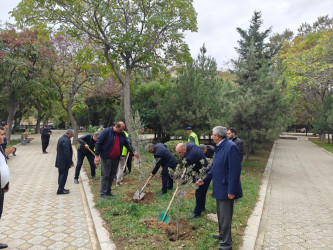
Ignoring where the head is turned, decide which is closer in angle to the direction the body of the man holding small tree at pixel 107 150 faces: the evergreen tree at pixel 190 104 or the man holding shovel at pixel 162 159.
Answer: the man holding shovel

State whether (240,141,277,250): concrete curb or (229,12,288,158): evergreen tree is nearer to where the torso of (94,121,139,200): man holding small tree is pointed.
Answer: the concrete curb

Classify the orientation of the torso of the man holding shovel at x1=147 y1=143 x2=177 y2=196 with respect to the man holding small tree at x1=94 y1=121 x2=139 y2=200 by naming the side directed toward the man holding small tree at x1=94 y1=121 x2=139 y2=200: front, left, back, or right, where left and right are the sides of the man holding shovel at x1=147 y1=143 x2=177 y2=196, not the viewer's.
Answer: front

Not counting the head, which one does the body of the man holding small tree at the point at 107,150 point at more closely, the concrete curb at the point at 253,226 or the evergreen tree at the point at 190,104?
the concrete curb

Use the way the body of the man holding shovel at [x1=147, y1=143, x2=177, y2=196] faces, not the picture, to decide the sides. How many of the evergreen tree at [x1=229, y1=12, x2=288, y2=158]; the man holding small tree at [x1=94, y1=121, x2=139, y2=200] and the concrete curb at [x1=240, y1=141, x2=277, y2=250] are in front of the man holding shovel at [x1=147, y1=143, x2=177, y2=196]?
1

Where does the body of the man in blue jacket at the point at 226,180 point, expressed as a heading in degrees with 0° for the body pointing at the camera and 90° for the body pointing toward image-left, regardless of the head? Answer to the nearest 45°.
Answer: approximately 90°

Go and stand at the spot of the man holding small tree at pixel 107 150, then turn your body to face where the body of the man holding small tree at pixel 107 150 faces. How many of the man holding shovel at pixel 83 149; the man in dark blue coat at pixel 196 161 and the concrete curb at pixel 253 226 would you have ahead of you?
2

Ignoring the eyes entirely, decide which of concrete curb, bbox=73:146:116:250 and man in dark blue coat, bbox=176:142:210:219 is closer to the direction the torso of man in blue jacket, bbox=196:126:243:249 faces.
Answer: the concrete curb

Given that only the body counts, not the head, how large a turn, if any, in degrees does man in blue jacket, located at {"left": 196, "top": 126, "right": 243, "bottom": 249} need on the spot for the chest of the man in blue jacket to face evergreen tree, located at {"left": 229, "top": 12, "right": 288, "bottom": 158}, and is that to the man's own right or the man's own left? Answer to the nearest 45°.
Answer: approximately 90° to the man's own right

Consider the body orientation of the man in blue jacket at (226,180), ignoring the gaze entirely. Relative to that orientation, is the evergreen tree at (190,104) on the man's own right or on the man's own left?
on the man's own right

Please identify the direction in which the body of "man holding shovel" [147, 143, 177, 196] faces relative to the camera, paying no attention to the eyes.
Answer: to the viewer's left

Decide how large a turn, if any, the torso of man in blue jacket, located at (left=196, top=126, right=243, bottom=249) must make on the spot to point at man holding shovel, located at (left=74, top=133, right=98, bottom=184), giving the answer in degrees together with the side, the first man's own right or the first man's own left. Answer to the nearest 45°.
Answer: approximately 45° to the first man's own right

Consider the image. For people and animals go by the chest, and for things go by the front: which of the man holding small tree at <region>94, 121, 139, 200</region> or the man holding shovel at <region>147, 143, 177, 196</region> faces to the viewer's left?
the man holding shovel at <region>147, 143, 177, 196</region>
